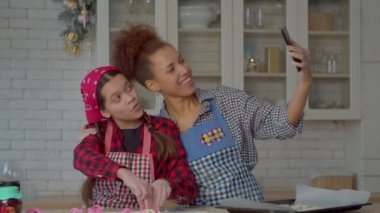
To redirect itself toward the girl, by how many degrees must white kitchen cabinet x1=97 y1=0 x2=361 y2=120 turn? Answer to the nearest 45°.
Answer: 0° — it already faces them

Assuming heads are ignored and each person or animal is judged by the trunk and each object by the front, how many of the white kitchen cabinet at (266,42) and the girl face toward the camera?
2

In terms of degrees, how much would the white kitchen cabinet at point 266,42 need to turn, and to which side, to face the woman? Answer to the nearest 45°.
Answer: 0° — it already faces them

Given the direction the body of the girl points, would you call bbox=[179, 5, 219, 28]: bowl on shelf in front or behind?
behind

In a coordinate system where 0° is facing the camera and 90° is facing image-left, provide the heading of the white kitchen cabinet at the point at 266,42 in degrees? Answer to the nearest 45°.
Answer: approximately 0°
